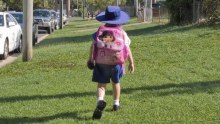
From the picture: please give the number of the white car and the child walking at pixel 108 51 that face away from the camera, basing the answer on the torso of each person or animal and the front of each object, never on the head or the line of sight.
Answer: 1

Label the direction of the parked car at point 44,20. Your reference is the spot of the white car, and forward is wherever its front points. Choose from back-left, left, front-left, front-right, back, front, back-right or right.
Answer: back-right

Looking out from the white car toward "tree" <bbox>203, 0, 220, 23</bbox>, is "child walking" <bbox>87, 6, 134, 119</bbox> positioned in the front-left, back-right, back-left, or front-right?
back-right

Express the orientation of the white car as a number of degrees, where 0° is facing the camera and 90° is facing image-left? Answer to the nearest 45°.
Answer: approximately 45°

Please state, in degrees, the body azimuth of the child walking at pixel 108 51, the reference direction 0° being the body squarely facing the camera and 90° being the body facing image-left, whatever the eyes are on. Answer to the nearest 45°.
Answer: approximately 180°

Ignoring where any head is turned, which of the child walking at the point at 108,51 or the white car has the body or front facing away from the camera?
the child walking

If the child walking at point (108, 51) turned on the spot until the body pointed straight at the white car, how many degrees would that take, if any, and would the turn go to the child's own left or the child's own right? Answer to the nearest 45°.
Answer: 0° — they already face it

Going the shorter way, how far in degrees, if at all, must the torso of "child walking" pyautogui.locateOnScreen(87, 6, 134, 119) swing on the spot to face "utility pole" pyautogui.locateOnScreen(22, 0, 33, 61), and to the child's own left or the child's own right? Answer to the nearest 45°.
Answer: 0° — they already face it

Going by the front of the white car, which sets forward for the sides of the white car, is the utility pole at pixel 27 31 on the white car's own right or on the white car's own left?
on the white car's own left
